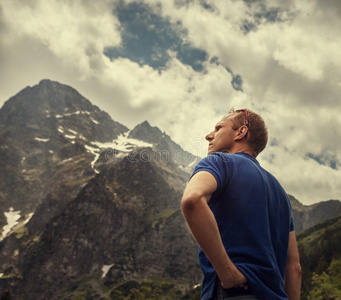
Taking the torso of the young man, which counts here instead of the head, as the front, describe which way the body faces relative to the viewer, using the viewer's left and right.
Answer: facing away from the viewer and to the left of the viewer
